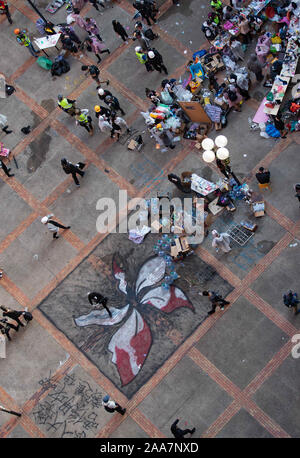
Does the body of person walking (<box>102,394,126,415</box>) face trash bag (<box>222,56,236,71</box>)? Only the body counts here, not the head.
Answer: no

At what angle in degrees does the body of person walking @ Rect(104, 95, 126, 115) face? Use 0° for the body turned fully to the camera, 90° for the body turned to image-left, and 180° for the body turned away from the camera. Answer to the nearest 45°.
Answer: approximately 90°

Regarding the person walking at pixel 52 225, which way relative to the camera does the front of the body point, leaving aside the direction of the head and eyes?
to the viewer's left

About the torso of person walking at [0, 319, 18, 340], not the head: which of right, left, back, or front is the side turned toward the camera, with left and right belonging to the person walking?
left

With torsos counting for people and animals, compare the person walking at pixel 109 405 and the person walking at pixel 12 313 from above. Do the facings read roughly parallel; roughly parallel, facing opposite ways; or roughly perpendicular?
roughly parallel

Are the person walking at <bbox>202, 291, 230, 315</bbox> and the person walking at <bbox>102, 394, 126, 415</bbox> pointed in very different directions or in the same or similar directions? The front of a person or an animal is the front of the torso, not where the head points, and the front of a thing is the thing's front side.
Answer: same or similar directions

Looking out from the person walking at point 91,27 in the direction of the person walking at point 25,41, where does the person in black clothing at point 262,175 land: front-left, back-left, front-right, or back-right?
back-left

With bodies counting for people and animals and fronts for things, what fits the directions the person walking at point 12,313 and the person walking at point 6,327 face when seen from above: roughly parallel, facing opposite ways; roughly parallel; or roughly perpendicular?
roughly parallel
